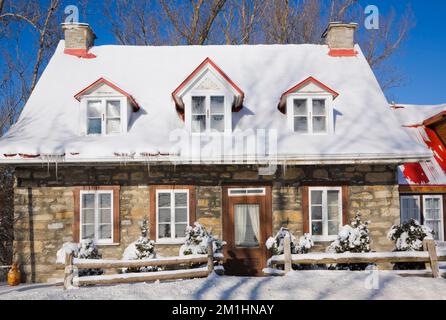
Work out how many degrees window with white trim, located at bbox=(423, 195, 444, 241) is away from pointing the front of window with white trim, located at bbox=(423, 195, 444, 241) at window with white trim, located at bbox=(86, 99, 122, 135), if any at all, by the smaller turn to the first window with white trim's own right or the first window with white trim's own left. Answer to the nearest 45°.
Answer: approximately 45° to the first window with white trim's own right

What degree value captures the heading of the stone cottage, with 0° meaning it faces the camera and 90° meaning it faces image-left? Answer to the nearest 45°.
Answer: approximately 0°

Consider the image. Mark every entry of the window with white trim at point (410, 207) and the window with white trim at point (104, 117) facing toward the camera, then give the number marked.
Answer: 2

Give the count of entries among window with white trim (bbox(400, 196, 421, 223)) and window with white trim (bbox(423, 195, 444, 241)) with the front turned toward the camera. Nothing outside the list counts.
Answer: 2

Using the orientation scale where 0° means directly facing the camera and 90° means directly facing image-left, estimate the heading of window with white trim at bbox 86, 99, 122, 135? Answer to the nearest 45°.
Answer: approximately 0°

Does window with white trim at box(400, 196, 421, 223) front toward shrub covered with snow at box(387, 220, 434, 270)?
yes
